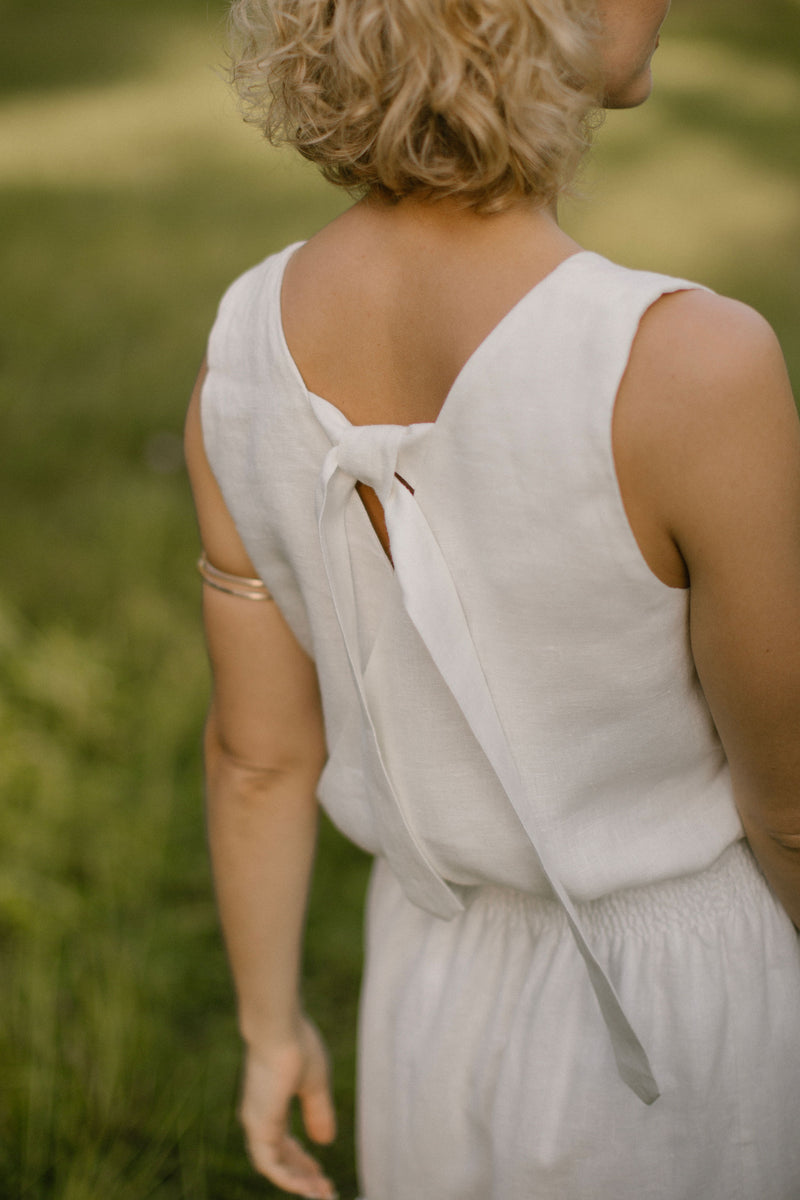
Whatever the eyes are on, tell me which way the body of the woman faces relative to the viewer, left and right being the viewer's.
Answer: facing away from the viewer and to the right of the viewer

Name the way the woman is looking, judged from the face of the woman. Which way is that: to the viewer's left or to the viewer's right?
to the viewer's right
